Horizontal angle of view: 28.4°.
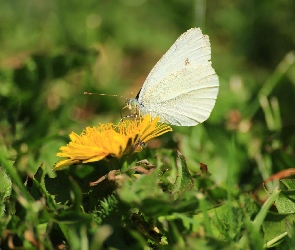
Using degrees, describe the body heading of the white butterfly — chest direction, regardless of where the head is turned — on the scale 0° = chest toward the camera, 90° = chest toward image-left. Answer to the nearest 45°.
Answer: approximately 90°
